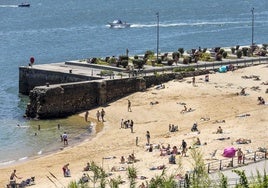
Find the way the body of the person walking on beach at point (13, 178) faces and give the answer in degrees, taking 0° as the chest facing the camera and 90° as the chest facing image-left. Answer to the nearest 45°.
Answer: approximately 270°

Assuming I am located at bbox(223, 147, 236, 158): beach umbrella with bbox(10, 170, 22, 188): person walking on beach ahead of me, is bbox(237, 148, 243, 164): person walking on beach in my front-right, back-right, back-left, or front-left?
back-left

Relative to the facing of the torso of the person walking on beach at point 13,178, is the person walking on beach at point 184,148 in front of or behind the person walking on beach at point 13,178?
in front

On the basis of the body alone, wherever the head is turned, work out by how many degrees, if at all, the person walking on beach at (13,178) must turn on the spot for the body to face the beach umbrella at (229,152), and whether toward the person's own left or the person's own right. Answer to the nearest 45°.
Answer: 0° — they already face it

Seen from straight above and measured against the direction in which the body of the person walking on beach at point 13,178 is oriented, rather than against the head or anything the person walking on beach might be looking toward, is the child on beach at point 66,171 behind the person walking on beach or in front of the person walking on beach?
in front
